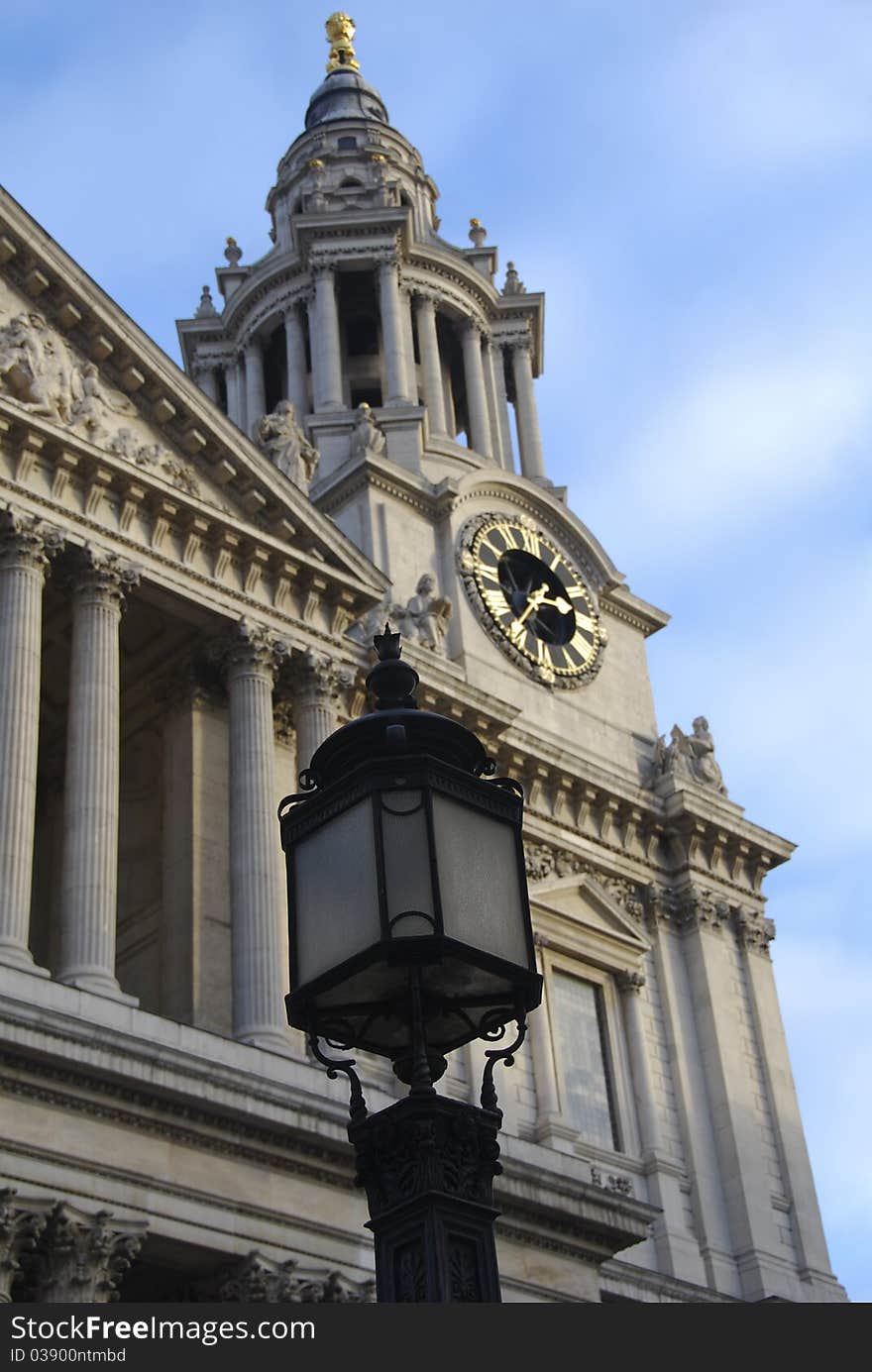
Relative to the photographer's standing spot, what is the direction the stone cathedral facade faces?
facing the viewer and to the right of the viewer

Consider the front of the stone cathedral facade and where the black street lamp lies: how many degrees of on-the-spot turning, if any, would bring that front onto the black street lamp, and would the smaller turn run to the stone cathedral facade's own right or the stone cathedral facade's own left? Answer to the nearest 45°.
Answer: approximately 45° to the stone cathedral facade's own right
